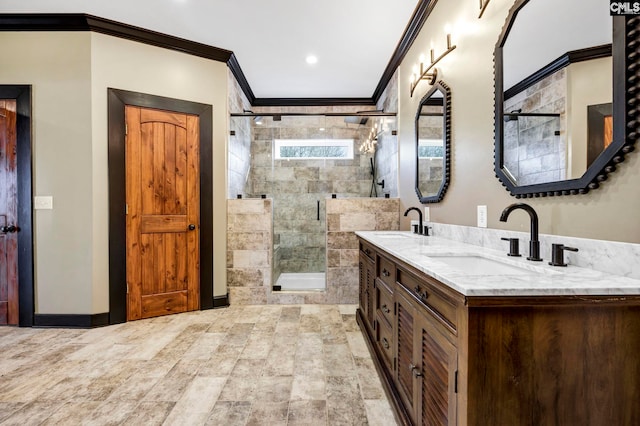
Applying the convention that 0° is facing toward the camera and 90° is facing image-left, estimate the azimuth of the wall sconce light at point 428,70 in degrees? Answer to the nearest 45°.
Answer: approximately 45°

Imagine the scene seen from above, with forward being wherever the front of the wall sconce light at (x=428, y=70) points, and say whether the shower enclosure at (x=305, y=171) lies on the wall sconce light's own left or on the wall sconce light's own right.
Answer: on the wall sconce light's own right

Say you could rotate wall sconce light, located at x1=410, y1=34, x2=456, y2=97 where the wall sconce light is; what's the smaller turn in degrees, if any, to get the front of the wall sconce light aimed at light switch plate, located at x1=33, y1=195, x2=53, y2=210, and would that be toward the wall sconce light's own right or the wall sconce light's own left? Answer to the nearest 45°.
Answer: approximately 45° to the wall sconce light's own right

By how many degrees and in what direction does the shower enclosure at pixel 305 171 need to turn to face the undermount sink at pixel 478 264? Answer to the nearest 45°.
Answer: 0° — it already faces it

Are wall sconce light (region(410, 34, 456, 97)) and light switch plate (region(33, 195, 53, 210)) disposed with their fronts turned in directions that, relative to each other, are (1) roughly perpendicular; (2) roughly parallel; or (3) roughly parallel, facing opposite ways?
roughly perpendicular

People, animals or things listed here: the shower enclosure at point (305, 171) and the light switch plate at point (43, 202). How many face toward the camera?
2
